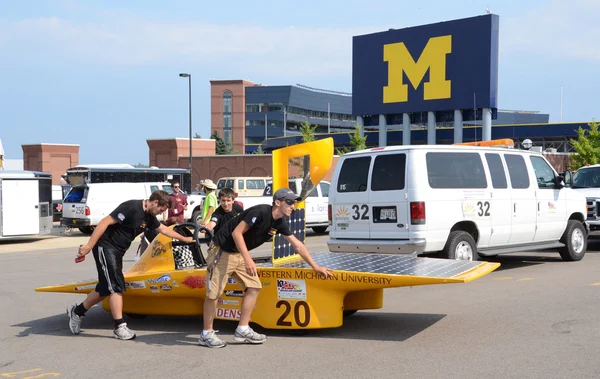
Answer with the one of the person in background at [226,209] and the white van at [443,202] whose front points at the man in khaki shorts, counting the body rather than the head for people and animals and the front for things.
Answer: the person in background

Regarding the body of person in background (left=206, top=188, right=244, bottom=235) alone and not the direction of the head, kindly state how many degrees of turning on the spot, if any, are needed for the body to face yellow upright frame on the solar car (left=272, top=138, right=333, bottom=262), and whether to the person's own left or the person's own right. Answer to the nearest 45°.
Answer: approximately 45° to the person's own left

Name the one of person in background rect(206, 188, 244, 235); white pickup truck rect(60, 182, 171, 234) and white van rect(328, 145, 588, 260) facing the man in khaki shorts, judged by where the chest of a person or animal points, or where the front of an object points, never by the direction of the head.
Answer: the person in background

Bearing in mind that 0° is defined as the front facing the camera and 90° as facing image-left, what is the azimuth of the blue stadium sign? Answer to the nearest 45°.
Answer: approximately 45°

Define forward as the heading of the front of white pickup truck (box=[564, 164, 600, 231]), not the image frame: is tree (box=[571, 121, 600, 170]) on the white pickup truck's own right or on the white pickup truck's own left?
on the white pickup truck's own left

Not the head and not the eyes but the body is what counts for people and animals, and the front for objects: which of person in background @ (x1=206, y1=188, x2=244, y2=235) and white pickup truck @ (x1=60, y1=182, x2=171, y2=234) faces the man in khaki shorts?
the person in background

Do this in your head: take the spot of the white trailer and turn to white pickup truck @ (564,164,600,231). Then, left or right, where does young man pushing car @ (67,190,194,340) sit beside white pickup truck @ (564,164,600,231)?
right

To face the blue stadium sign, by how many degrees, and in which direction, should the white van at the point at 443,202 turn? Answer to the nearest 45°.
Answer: approximately 45° to its left

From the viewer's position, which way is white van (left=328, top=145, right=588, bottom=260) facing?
facing away from the viewer and to the right of the viewer

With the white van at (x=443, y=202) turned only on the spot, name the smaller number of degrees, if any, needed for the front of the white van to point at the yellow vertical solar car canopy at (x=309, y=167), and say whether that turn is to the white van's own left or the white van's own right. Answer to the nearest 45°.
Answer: approximately 180°

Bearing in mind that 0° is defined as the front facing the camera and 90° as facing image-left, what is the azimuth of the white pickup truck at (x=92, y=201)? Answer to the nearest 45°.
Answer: approximately 225°

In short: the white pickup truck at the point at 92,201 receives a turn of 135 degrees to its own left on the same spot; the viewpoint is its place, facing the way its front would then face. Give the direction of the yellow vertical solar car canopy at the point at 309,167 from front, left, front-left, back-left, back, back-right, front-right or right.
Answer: left
